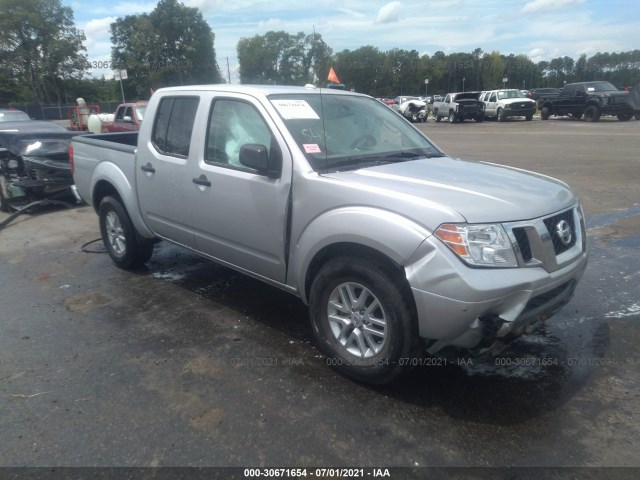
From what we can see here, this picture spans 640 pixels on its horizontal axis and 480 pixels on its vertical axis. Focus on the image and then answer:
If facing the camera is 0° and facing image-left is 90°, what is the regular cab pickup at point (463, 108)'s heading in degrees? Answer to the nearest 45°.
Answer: approximately 315°

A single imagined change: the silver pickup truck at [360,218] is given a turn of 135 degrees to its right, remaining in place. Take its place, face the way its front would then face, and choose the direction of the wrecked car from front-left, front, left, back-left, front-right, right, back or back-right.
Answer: front-right

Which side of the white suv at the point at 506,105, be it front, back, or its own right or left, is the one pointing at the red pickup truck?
right

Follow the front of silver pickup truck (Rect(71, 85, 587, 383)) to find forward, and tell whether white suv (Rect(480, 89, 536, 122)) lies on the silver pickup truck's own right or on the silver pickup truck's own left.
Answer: on the silver pickup truck's own left

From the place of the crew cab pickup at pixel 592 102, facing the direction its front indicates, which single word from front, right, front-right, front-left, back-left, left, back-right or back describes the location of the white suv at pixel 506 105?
back

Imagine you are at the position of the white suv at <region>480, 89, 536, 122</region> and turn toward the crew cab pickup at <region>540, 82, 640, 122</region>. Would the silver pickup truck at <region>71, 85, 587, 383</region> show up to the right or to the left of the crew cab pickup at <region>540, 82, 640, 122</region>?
right

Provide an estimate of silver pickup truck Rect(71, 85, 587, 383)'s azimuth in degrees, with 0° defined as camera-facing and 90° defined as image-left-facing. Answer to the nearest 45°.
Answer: approximately 315°

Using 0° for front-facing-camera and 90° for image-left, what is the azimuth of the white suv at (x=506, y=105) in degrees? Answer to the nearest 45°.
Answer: approximately 315°

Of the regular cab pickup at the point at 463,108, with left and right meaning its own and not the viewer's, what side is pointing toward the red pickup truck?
right
